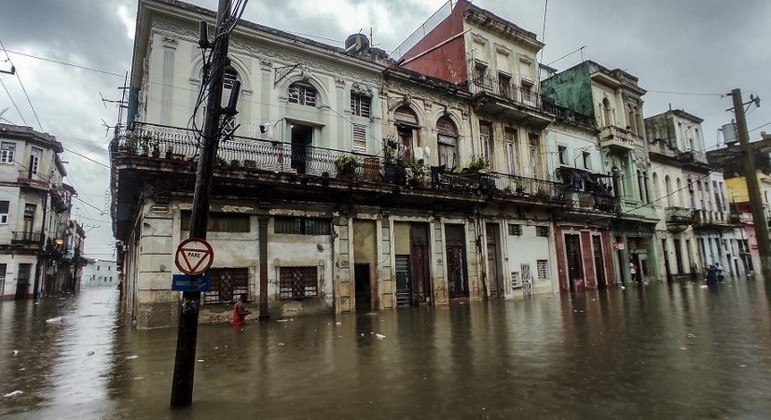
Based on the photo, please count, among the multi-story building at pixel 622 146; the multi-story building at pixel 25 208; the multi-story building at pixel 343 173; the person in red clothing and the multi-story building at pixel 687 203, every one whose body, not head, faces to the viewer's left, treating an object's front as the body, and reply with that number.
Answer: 0

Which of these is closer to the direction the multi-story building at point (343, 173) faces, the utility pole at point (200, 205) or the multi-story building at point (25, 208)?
the utility pole

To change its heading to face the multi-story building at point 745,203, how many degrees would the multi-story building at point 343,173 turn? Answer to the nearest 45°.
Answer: approximately 90° to its left

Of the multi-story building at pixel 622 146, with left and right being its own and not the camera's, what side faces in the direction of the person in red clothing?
right

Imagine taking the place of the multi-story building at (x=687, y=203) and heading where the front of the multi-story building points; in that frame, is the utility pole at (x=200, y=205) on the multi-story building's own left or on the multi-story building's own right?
on the multi-story building's own right

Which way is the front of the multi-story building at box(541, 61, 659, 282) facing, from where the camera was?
facing the viewer and to the right of the viewer

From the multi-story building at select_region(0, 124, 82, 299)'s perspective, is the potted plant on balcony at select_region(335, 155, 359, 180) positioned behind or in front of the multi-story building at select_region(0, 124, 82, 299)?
in front

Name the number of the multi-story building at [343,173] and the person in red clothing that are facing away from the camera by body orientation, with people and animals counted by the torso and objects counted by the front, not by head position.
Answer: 0

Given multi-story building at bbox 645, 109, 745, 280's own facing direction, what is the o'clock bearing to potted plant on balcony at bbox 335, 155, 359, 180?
The potted plant on balcony is roughly at 2 o'clock from the multi-story building.

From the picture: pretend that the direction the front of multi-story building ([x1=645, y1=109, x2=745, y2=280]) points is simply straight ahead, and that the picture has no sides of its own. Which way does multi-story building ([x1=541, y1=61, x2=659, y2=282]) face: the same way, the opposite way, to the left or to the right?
the same way

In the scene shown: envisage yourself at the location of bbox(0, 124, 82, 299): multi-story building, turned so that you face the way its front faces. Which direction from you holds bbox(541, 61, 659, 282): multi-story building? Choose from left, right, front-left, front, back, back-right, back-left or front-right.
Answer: front

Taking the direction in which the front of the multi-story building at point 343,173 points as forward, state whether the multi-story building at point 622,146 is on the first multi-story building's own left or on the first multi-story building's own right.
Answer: on the first multi-story building's own left
